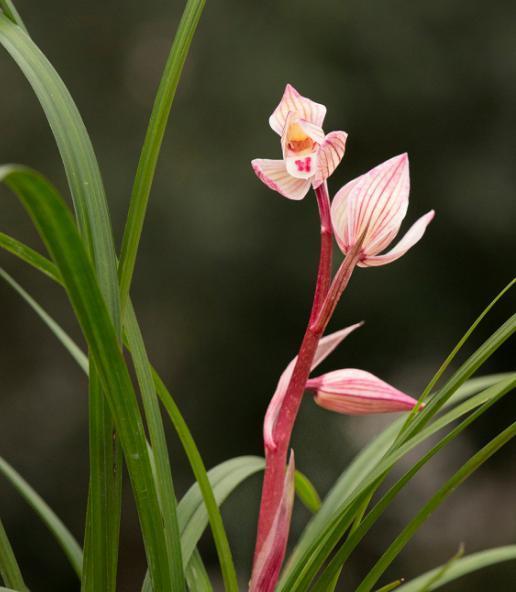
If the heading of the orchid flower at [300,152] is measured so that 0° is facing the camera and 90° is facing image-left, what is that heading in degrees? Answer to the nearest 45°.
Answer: approximately 0°
